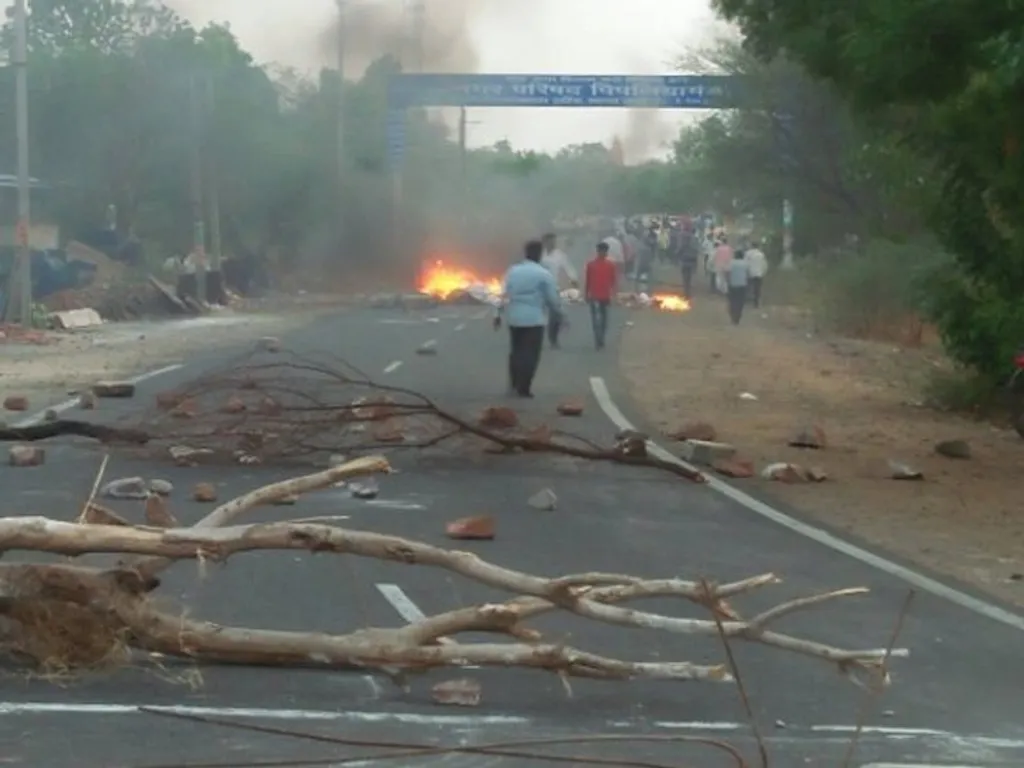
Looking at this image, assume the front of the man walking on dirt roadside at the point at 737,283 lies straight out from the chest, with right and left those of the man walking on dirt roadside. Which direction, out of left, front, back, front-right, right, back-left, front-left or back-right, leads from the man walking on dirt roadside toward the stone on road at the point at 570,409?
back

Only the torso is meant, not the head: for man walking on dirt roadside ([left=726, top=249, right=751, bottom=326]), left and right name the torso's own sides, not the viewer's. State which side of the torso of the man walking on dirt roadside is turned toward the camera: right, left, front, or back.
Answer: back

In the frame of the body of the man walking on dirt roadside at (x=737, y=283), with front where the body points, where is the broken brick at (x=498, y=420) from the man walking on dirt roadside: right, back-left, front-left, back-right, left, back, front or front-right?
back

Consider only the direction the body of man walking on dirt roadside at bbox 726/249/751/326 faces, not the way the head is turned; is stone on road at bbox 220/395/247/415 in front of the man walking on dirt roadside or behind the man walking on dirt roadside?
behind

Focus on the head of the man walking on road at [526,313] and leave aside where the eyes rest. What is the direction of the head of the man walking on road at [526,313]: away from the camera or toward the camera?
away from the camera

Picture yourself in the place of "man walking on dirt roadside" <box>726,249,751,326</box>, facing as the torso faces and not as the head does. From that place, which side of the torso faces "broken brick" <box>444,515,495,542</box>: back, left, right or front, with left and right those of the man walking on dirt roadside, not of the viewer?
back
